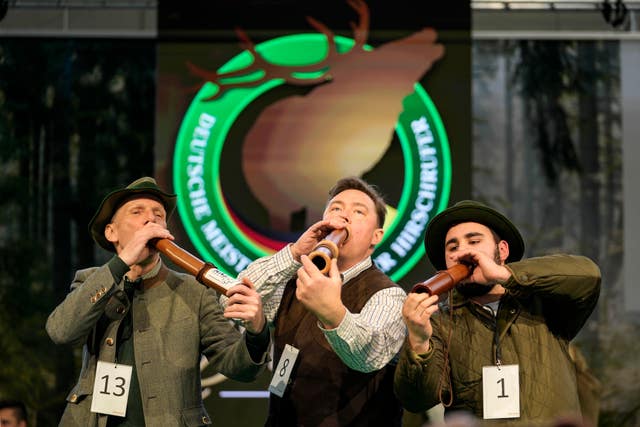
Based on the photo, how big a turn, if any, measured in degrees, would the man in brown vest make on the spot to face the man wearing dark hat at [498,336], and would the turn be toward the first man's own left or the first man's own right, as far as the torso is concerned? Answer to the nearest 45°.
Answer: approximately 135° to the first man's own left

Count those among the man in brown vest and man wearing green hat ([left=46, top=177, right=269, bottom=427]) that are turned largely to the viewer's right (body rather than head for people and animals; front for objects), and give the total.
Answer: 0

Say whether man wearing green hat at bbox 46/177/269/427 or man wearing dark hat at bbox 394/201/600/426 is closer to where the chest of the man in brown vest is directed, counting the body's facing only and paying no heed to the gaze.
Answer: the man wearing green hat

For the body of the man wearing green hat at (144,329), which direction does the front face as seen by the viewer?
toward the camera

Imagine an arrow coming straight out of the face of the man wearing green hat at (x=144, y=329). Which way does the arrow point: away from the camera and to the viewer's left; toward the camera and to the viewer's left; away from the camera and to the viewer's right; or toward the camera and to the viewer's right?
toward the camera and to the viewer's right

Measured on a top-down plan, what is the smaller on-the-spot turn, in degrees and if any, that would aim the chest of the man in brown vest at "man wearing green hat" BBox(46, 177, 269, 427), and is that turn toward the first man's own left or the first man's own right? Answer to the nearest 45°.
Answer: approximately 45° to the first man's own right

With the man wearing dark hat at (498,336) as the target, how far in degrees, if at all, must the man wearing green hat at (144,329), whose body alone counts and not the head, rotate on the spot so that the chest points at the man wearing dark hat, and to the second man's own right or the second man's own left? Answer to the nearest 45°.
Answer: approximately 90° to the second man's own left

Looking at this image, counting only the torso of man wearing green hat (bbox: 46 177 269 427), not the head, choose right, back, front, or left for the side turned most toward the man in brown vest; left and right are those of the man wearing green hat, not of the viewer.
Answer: left

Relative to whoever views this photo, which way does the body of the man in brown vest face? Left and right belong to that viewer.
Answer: facing the viewer and to the left of the viewer
